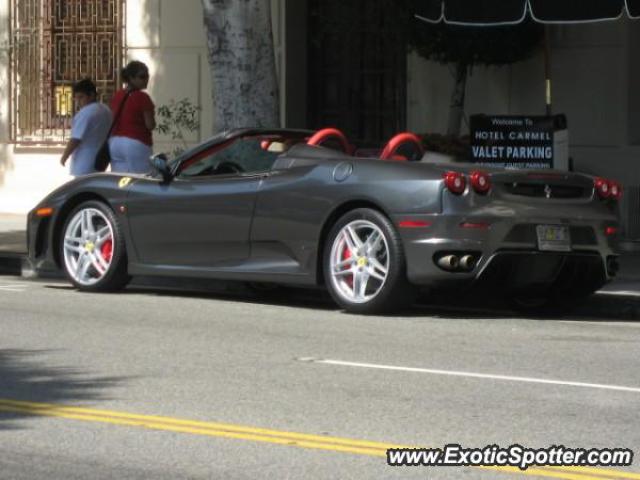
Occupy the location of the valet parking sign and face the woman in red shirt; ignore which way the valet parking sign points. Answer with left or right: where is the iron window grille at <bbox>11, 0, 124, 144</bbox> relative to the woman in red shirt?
right

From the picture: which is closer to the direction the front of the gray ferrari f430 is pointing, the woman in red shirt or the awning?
the woman in red shirt

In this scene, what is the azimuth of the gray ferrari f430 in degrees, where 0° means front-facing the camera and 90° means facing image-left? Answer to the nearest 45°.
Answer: approximately 135°

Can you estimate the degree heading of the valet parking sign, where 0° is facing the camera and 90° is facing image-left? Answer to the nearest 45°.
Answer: approximately 0°

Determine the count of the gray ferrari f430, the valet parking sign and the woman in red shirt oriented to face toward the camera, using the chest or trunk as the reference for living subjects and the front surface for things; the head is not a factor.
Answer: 1

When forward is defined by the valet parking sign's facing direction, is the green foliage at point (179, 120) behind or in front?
behind

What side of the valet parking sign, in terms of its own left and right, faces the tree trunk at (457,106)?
back
